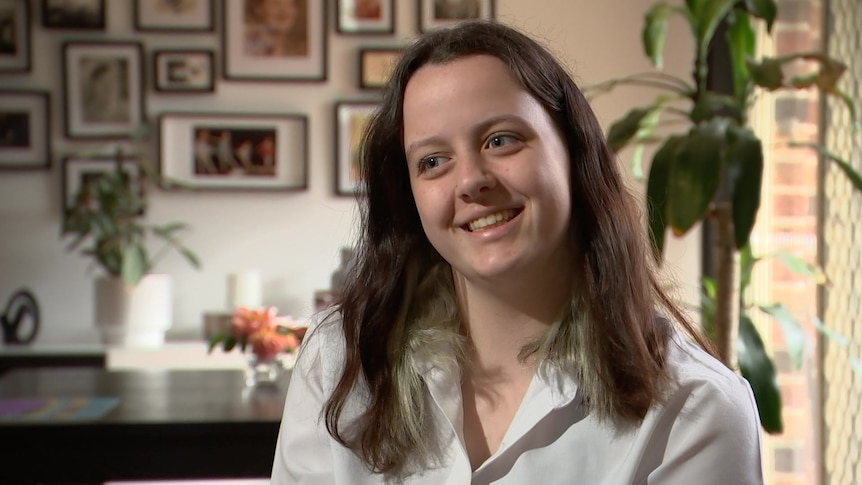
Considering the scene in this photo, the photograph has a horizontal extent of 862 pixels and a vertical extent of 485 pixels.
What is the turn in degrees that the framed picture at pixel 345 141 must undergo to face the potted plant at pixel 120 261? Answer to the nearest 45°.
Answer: approximately 90° to its right

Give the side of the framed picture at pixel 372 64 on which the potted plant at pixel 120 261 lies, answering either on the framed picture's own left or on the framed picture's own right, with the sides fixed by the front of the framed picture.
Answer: on the framed picture's own right

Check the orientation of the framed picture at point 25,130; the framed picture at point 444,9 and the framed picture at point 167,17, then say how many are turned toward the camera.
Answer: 3

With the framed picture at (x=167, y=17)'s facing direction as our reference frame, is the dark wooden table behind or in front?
in front

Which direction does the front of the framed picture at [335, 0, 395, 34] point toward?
toward the camera

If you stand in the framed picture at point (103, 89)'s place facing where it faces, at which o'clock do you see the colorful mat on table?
The colorful mat on table is roughly at 12 o'clock from the framed picture.

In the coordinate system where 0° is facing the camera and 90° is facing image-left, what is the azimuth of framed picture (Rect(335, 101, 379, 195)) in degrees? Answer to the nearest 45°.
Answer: approximately 0°

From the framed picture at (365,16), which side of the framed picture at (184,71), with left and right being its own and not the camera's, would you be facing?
left

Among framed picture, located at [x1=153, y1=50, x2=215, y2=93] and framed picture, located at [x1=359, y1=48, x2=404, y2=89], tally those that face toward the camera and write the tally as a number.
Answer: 2

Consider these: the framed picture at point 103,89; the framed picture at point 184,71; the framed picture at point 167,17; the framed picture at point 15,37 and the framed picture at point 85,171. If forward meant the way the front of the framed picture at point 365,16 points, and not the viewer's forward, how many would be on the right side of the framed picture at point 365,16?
5

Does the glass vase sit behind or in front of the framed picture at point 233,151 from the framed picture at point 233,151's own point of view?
in front

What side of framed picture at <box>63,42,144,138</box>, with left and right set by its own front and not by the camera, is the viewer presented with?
front

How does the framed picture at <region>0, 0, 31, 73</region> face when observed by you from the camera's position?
facing the viewer
